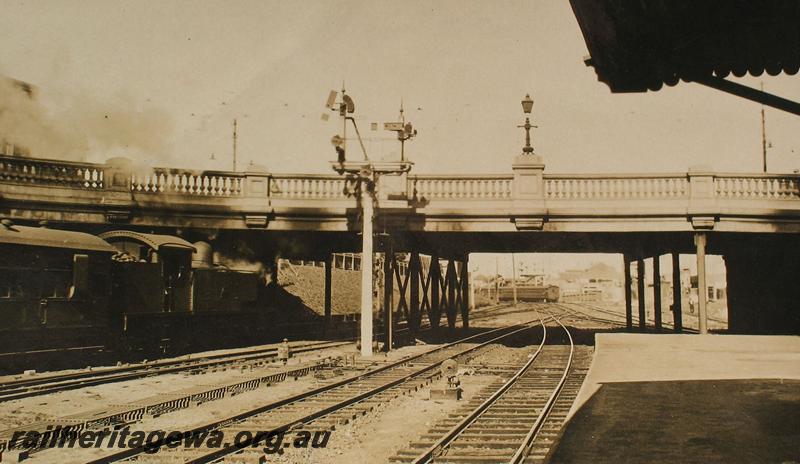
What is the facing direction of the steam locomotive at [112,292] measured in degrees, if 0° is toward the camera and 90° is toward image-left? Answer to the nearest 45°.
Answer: approximately 225°

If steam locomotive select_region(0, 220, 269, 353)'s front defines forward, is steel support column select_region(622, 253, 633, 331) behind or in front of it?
in front

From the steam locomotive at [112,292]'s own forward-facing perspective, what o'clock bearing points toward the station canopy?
The station canopy is roughly at 4 o'clock from the steam locomotive.

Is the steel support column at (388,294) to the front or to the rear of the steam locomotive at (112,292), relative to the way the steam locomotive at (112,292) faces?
to the front

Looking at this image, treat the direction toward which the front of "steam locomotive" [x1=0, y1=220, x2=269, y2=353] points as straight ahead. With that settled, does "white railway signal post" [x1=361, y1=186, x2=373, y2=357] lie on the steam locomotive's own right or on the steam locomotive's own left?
on the steam locomotive's own right

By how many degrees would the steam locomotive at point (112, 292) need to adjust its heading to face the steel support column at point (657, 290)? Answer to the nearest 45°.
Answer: approximately 45° to its right

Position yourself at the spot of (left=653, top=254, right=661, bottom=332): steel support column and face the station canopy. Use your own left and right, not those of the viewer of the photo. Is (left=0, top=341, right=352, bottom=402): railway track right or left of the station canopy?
right

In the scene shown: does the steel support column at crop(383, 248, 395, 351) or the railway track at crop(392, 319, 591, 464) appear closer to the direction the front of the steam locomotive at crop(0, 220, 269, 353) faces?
the steel support column

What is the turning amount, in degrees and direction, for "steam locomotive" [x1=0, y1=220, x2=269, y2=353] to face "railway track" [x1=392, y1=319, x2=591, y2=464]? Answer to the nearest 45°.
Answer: approximately 90° to its right

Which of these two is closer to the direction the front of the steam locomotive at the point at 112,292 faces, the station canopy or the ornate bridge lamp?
the ornate bridge lamp

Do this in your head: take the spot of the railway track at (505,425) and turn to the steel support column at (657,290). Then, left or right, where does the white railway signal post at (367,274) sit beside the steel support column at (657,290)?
left

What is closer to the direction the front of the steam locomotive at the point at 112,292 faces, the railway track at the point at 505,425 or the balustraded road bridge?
the balustraded road bridge
